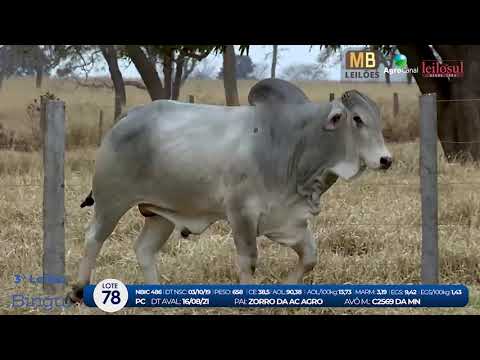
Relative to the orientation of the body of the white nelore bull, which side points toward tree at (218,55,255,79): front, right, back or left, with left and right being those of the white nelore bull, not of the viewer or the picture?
left

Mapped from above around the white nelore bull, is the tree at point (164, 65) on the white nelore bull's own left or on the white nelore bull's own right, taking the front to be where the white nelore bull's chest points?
on the white nelore bull's own left

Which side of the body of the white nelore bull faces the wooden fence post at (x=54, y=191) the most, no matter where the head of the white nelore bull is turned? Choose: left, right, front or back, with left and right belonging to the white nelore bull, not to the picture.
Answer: back

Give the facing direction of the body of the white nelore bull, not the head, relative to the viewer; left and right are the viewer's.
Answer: facing to the right of the viewer

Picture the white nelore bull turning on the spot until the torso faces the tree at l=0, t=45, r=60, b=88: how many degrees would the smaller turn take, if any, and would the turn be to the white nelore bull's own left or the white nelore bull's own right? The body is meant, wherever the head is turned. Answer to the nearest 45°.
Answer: approximately 135° to the white nelore bull's own left
